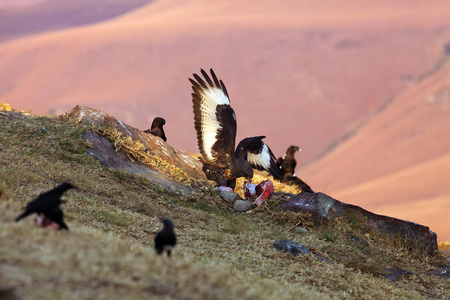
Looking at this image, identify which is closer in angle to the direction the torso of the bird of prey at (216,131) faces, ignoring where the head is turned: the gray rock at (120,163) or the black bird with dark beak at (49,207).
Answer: the black bird with dark beak

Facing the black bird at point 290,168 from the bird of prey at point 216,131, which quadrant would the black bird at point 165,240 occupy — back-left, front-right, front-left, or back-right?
back-right

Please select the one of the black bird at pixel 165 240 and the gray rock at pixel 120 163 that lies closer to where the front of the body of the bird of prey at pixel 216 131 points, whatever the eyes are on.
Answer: the black bird

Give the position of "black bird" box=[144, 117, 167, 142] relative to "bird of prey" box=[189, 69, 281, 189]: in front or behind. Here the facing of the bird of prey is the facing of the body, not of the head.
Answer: behind

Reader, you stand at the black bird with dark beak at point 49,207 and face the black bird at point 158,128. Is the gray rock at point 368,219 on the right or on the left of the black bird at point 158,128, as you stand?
right

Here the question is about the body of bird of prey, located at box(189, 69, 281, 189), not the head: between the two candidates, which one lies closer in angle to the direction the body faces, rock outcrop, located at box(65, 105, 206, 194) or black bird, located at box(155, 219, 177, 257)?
the black bird

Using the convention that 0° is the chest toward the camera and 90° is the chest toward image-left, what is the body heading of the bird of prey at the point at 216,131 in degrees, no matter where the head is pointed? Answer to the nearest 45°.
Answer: approximately 315°
